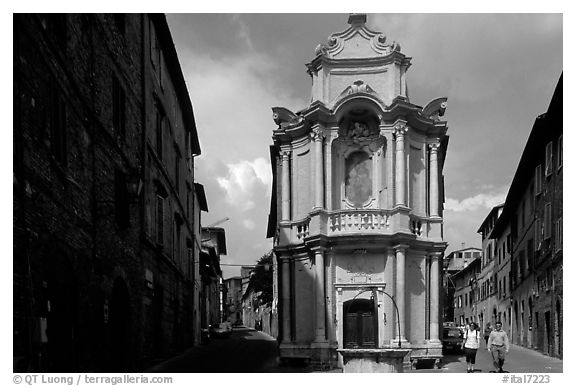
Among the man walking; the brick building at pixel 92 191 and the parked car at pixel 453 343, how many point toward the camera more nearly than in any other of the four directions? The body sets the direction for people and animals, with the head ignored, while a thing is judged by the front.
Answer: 2

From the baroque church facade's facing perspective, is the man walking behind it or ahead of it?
ahead

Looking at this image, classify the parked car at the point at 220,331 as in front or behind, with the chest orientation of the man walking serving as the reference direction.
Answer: behind

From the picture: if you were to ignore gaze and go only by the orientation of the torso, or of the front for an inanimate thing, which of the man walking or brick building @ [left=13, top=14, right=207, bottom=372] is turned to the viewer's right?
the brick building

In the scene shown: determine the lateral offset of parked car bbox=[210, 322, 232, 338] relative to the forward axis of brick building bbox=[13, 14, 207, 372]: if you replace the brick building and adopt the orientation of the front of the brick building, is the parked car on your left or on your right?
on your left

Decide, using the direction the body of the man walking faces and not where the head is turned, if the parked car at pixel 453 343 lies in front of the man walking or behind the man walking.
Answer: behind

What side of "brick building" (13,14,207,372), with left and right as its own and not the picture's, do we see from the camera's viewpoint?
right

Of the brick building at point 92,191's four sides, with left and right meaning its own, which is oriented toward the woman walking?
front
